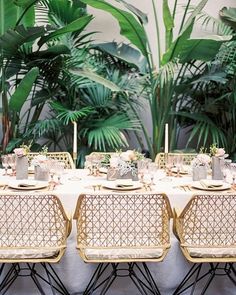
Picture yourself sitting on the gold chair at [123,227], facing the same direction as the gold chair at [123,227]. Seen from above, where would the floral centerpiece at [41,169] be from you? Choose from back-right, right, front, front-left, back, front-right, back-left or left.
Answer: front-left

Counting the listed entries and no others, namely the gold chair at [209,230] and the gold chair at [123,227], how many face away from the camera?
2

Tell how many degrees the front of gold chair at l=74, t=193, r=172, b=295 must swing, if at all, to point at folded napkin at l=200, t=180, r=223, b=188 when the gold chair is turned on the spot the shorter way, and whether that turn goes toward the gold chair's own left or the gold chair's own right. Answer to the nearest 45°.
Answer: approximately 45° to the gold chair's own right

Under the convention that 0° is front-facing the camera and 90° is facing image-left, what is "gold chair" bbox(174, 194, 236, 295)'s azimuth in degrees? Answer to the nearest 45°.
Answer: approximately 180°

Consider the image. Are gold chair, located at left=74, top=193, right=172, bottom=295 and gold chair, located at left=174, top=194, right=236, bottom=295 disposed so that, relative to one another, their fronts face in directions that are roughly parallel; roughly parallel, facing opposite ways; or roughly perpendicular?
roughly parallel

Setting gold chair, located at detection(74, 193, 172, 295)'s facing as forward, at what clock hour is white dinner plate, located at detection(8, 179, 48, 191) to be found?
The white dinner plate is roughly at 10 o'clock from the gold chair.

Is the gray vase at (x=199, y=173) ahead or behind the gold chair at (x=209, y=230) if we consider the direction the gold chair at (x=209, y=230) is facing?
ahead

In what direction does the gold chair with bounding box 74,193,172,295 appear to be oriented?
away from the camera

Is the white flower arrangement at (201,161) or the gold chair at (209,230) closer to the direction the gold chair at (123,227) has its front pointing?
the white flower arrangement

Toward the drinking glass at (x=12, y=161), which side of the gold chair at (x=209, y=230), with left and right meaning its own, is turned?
left

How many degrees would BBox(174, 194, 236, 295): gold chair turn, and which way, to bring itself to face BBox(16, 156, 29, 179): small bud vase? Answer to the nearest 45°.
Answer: approximately 90° to its left

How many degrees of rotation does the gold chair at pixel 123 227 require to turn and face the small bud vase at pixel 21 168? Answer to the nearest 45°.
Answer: approximately 45° to its left
